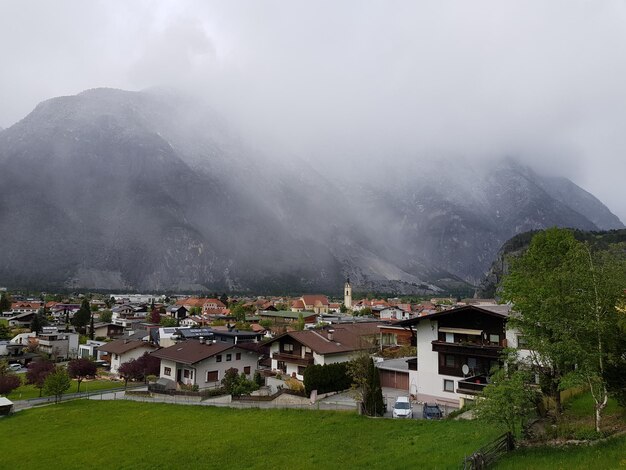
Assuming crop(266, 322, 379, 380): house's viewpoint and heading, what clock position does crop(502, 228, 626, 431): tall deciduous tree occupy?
The tall deciduous tree is roughly at 10 o'clock from the house.

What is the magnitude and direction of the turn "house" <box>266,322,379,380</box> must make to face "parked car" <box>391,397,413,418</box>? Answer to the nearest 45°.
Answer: approximately 45° to its left

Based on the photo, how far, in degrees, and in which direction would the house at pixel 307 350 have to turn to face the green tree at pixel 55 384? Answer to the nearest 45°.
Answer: approximately 45° to its right

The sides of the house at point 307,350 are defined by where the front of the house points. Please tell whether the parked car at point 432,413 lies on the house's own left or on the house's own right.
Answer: on the house's own left

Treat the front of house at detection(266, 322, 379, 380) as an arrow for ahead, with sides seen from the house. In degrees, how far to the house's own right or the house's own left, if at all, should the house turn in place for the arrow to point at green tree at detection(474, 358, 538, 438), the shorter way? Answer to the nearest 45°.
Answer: approximately 45° to the house's own left

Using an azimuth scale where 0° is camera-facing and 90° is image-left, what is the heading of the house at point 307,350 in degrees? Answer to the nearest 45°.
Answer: approximately 45°

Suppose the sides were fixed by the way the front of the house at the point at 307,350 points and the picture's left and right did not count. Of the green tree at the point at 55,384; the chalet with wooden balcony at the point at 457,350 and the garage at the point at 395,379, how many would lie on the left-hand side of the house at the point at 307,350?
2

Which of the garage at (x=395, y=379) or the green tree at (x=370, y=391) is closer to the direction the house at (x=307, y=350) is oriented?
the green tree

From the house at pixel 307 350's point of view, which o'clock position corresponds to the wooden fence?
The wooden fence is roughly at 10 o'clock from the house.
